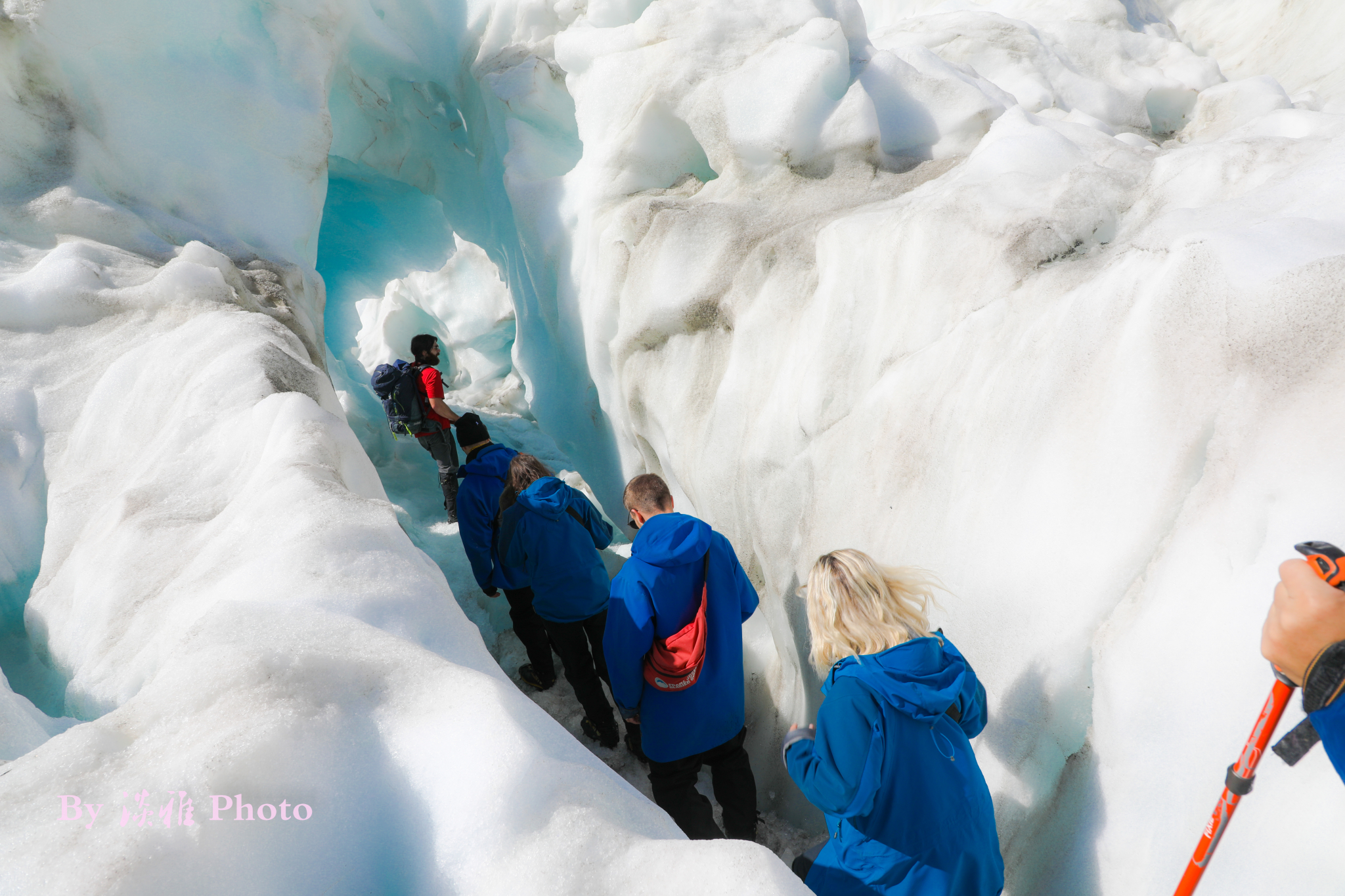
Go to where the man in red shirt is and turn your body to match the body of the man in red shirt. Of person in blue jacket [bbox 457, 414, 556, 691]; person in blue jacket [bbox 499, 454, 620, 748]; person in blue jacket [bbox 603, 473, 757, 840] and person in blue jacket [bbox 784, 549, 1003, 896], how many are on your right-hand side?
4

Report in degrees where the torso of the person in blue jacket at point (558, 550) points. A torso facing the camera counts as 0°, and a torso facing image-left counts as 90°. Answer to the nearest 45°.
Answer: approximately 135°

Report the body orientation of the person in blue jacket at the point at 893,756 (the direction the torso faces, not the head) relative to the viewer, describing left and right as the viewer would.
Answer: facing away from the viewer and to the left of the viewer

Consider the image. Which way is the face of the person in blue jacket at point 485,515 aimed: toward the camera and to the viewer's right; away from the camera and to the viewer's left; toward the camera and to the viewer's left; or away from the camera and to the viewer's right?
away from the camera and to the viewer's left

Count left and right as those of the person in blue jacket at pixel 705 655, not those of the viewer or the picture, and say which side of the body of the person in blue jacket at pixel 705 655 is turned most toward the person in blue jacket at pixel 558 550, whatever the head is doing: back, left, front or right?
front

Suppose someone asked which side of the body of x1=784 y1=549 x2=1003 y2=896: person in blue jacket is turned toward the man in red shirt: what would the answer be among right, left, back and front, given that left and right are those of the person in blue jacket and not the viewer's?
front

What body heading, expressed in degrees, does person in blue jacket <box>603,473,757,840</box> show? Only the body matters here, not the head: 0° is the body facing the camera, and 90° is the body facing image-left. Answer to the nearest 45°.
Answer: approximately 135°

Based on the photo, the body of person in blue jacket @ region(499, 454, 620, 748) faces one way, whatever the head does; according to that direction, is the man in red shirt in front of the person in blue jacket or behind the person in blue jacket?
in front

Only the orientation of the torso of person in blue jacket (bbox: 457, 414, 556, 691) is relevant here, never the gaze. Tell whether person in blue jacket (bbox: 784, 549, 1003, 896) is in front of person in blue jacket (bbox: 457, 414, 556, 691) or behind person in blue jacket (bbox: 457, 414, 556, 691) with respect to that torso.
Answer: behind

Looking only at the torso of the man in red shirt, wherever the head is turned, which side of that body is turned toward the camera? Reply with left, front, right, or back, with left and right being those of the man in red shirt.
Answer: right

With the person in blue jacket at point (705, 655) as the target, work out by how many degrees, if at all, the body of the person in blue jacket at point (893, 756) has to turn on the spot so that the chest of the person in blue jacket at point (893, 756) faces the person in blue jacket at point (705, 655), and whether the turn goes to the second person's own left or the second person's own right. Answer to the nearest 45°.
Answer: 0° — they already face them

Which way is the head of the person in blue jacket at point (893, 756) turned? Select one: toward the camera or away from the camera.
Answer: away from the camera

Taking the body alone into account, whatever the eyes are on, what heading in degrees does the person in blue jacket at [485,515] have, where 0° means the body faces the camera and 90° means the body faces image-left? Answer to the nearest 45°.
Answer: approximately 135°
